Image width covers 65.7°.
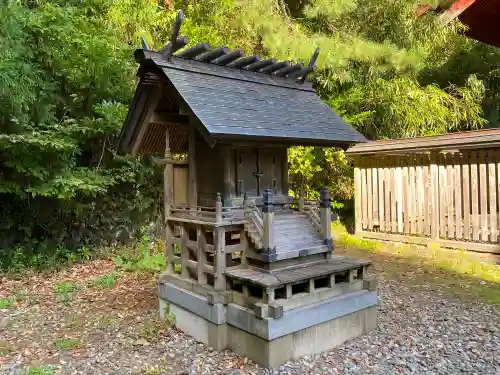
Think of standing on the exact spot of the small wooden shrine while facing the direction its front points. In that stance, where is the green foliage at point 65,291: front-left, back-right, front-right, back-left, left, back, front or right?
back

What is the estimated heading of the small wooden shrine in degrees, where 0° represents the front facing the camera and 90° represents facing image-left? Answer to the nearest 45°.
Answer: approximately 315°

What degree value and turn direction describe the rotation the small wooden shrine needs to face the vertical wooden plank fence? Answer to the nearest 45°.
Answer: approximately 90° to its left

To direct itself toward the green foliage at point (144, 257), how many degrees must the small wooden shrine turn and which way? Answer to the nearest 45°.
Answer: approximately 180°

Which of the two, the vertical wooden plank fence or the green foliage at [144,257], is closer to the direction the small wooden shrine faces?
the vertical wooden plank fence

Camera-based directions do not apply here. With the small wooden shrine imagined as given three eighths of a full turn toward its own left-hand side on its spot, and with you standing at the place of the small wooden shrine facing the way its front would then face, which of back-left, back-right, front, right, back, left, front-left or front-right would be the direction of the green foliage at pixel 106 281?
front-left

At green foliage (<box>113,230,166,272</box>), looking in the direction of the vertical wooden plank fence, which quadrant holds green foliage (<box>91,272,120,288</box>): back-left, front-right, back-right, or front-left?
back-right
